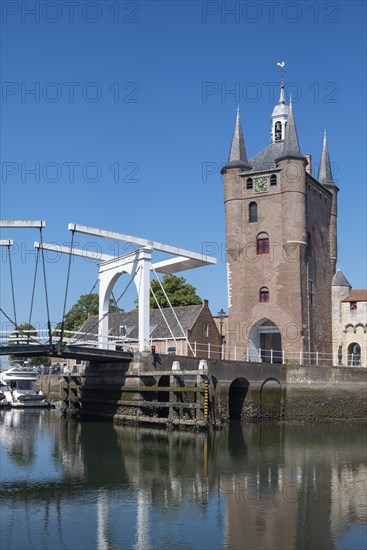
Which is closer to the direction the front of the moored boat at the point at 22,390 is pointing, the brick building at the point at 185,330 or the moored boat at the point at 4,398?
the moored boat

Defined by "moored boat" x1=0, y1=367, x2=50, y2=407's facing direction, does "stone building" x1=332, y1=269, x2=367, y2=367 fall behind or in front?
behind

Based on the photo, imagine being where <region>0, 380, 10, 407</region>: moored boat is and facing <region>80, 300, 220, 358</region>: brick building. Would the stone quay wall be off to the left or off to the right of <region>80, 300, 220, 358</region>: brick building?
right

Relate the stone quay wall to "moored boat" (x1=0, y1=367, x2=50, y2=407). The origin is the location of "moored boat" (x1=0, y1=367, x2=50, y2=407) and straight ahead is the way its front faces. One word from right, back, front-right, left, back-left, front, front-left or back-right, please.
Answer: back

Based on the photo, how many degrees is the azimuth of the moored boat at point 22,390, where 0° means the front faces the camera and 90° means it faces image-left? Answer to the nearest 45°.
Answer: approximately 135°

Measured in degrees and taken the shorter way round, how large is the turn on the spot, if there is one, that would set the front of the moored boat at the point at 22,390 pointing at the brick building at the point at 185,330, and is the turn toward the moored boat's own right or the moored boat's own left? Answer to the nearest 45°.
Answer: approximately 135° to the moored boat's own right

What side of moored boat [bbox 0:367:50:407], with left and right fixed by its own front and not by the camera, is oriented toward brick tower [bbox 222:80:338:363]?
right

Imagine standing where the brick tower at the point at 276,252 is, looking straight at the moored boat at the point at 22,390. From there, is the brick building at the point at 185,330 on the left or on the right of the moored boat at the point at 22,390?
right
